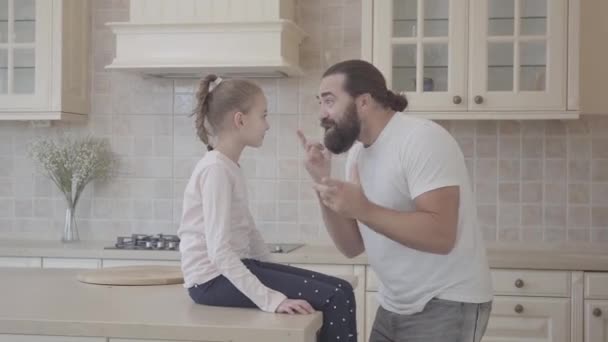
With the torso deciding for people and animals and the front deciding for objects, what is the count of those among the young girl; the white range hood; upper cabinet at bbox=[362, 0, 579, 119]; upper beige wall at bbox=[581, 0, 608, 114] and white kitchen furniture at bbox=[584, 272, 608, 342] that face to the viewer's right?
1

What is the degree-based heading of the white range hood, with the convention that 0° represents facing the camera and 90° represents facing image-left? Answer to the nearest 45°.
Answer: approximately 0°

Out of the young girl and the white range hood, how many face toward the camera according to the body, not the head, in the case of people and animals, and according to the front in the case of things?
1

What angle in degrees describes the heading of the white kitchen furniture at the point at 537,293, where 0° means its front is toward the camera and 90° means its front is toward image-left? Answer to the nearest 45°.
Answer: approximately 0°

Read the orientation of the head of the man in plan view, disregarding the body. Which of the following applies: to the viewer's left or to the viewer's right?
to the viewer's left

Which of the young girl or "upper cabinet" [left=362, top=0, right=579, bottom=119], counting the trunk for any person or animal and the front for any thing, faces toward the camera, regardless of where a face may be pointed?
the upper cabinet

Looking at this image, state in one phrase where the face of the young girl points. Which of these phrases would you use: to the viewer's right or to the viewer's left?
to the viewer's right

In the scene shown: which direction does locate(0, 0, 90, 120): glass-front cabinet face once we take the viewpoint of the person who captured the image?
facing the viewer

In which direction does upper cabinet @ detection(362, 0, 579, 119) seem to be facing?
toward the camera

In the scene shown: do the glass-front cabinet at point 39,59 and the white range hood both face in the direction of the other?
no

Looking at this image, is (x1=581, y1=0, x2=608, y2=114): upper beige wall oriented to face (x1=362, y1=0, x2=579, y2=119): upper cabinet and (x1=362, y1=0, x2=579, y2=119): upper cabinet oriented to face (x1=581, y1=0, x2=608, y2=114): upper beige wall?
no

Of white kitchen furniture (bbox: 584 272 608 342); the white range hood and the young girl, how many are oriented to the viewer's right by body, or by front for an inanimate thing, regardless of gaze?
1

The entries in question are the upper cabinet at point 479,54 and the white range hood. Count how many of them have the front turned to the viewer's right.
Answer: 0

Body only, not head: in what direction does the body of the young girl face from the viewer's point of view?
to the viewer's right

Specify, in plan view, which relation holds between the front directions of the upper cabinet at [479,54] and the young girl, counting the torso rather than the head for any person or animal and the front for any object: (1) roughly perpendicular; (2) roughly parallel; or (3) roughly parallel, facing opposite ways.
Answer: roughly perpendicular

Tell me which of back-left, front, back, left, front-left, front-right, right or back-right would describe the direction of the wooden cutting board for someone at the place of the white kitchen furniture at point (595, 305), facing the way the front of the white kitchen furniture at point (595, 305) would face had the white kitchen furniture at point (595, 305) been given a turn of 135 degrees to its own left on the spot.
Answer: back
